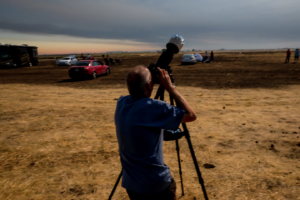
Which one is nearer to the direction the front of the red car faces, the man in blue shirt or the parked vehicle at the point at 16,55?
the parked vehicle
